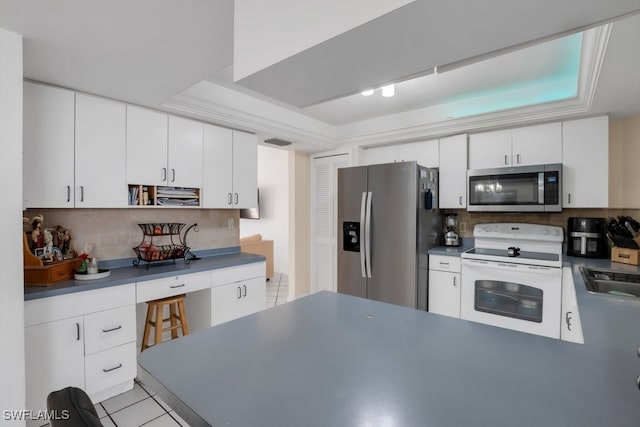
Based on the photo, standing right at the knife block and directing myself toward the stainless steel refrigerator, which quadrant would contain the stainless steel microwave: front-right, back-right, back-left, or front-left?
front-right

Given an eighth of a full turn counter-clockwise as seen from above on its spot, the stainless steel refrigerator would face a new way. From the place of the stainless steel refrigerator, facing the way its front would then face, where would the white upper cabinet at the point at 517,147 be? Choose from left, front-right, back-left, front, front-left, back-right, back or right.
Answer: left

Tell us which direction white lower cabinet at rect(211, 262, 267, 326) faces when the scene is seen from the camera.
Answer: facing the viewer and to the right of the viewer

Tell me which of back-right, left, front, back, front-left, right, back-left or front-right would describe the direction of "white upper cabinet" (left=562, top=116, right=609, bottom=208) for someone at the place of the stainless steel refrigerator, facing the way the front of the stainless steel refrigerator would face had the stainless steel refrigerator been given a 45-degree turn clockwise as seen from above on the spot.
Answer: back

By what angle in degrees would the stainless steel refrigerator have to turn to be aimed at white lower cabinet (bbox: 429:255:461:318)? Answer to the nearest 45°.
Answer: approximately 135° to its left

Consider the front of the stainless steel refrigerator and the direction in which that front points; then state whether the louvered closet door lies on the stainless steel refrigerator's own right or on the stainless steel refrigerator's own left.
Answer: on the stainless steel refrigerator's own right

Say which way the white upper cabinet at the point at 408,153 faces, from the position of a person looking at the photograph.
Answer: facing the viewer and to the left of the viewer

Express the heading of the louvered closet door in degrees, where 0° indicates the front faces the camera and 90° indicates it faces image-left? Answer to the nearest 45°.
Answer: approximately 45°

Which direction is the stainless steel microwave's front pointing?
toward the camera

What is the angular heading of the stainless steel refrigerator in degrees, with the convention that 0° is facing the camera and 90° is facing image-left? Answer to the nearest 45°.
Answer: approximately 45°

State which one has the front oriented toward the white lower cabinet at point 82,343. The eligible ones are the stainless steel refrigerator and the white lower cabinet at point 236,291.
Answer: the stainless steel refrigerator

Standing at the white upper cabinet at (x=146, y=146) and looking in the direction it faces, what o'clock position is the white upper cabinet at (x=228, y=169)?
the white upper cabinet at (x=228, y=169) is roughly at 10 o'clock from the white upper cabinet at (x=146, y=146).

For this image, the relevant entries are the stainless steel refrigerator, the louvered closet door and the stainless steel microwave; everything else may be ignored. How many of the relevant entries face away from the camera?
0

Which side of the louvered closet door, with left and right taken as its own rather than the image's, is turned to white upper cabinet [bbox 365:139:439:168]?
left

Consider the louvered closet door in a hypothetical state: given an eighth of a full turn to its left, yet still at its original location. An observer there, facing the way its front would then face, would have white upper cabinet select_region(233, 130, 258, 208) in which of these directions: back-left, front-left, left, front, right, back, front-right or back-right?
front-right
